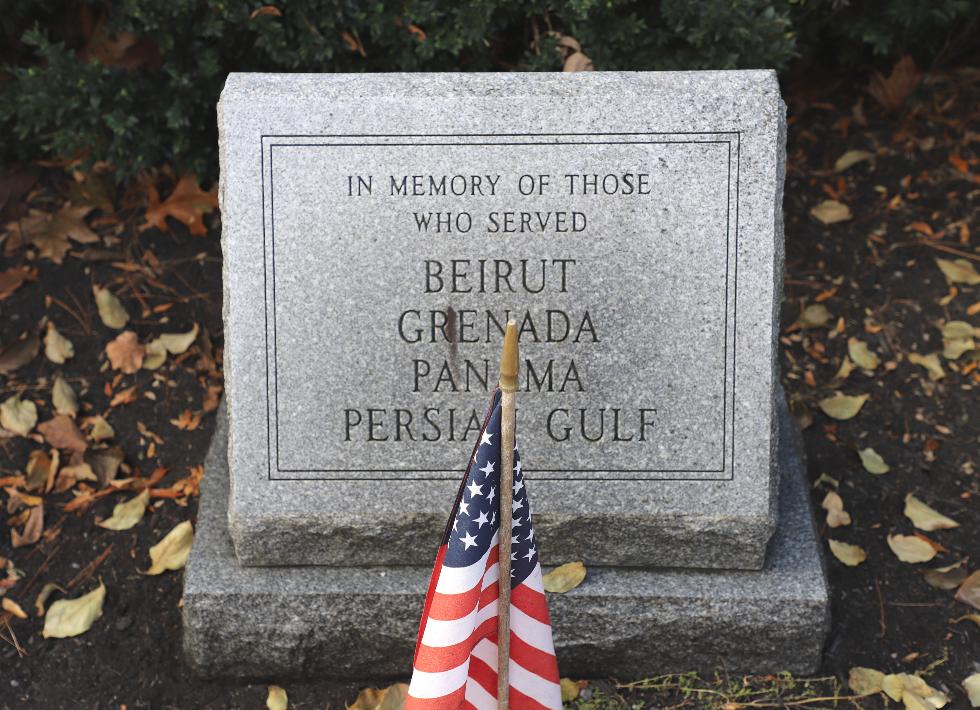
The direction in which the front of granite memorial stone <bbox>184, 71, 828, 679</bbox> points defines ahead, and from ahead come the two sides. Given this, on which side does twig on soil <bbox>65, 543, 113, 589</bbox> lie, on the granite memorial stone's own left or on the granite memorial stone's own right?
on the granite memorial stone's own right

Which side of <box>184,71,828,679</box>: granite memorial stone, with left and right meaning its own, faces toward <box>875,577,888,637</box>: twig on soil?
left

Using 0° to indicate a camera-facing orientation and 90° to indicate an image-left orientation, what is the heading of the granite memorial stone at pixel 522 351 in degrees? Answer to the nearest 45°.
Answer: approximately 0°

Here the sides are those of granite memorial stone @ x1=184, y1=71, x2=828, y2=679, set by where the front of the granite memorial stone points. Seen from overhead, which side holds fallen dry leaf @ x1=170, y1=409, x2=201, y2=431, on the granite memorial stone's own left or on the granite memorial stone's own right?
on the granite memorial stone's own right

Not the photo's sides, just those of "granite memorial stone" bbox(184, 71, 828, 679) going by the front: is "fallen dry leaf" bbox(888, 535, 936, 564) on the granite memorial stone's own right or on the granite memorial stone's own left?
on the granite memorial stone's own left

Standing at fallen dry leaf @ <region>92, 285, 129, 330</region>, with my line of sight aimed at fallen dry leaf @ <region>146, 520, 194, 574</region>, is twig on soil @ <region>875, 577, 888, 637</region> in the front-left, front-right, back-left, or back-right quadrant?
front-left

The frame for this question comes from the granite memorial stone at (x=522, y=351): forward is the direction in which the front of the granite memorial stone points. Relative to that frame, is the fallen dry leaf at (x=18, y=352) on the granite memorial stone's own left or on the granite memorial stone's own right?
on the granite memorial stone's own right

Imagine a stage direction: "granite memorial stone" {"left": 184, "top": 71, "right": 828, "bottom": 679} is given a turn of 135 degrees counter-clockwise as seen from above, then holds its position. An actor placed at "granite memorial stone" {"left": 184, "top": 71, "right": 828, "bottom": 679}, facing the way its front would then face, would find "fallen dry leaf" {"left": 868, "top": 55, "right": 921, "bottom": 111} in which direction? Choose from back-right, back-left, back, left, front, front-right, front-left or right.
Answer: front

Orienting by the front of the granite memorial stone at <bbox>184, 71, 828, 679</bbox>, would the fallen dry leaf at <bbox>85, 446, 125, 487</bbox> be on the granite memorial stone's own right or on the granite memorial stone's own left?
on the granite memorial stone's own right
